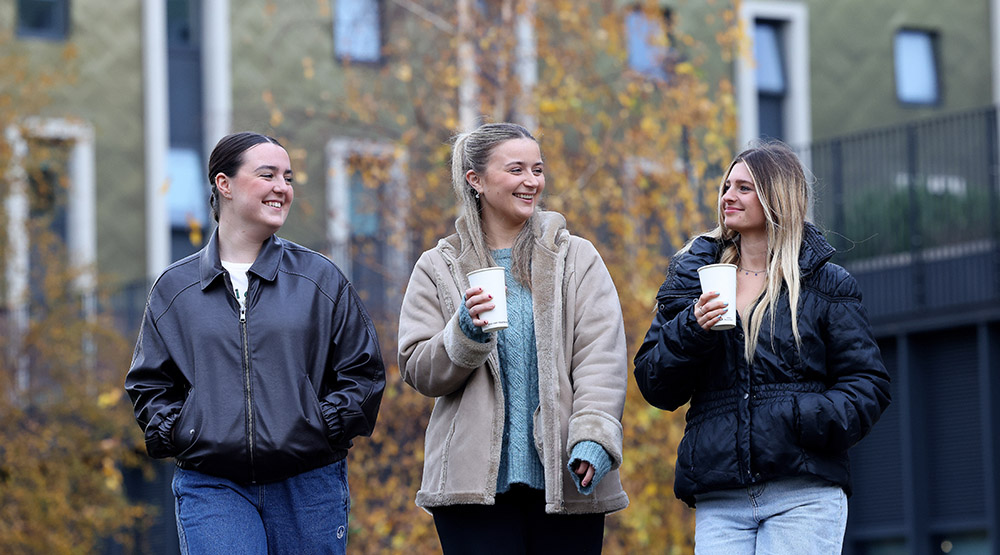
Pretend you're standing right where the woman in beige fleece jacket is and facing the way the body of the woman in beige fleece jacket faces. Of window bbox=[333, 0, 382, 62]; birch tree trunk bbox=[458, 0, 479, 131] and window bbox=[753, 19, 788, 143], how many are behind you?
3

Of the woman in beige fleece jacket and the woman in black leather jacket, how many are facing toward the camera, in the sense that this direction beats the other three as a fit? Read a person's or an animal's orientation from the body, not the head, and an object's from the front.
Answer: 2

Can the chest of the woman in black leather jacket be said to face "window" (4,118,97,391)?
no

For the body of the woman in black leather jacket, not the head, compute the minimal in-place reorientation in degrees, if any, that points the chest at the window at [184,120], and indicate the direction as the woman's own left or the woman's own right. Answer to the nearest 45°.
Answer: approximately 180°

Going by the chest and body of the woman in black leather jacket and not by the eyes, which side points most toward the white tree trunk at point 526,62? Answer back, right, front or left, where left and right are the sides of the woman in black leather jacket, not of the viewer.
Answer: back

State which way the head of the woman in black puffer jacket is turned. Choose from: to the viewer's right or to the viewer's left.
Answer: to the viewer's left

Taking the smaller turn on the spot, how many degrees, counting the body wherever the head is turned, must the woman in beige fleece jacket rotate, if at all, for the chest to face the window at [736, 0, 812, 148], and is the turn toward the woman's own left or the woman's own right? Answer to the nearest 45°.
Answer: approximately 180°

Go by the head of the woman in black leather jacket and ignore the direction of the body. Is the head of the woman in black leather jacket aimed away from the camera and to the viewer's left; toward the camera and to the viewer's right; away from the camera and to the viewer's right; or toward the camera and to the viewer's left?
toward the camera and to the viewer's right

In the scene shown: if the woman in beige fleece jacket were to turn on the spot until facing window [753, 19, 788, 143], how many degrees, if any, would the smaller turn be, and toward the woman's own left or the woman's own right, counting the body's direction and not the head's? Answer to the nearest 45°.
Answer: approximately 180°

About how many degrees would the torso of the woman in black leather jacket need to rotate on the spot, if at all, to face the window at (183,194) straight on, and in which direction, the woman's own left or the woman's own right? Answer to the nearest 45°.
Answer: approximately 180°

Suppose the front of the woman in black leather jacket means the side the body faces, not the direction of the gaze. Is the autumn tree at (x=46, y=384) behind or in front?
behind

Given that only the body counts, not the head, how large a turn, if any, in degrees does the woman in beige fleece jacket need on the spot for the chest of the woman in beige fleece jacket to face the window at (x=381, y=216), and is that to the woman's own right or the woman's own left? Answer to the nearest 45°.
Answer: approximately 180°

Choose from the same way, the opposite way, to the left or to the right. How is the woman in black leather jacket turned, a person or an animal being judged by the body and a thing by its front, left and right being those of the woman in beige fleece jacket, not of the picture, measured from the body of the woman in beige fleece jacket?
the same way

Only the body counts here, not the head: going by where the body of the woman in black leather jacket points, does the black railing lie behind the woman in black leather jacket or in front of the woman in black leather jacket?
behind

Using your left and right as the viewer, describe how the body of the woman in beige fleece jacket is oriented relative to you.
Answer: facing the viewer

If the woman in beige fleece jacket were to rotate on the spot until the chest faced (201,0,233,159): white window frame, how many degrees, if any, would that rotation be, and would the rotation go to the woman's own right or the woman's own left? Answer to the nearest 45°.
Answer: approximately 180°
